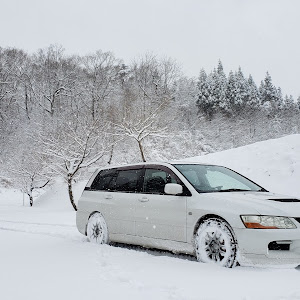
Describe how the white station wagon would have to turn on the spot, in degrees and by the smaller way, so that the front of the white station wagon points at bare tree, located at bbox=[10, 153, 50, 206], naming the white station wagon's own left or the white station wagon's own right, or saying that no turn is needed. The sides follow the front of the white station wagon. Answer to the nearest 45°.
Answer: approximately 180°

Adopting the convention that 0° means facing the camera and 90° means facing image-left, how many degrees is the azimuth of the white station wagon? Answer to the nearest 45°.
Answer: approximately 315°

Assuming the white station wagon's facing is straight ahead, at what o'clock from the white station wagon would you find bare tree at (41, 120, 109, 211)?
The bare tree is roughly at 7 o'clock from the white station wagon.

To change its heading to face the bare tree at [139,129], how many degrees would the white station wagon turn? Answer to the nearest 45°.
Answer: approximately 135° to its left
